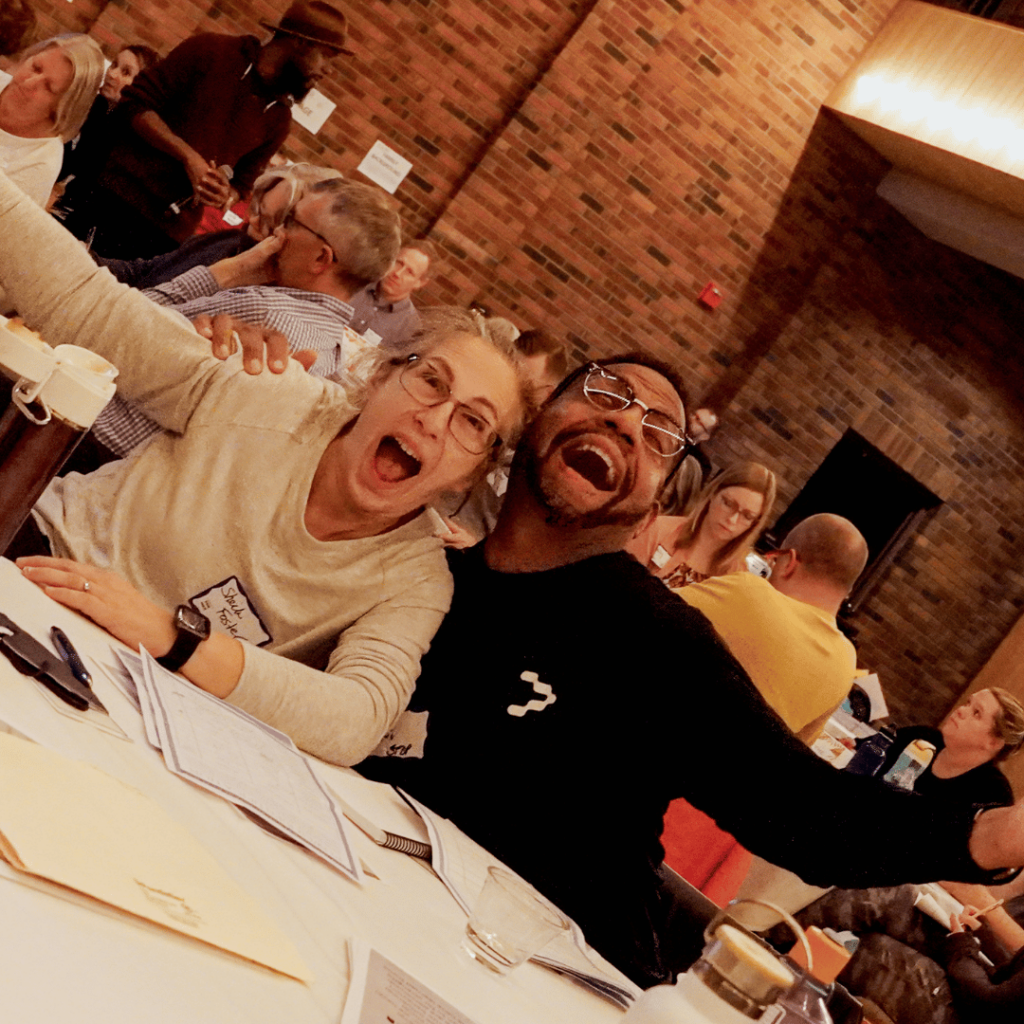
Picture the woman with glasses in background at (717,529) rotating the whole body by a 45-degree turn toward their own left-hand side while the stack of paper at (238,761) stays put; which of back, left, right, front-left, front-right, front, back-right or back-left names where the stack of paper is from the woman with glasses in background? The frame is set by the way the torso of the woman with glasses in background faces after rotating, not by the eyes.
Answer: front-right

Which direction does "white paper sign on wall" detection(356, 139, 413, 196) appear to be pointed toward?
toward the camera

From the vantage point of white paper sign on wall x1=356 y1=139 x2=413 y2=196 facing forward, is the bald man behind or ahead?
ahead

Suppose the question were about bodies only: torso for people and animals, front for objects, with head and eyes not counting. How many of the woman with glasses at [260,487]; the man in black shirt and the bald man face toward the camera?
2

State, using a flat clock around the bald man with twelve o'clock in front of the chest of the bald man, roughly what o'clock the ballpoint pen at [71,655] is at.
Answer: The ballpoint pen is roughly at 8 o'clock from the bald man.

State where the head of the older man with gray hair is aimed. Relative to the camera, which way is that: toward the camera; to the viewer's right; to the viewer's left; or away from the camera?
to the viewer's left

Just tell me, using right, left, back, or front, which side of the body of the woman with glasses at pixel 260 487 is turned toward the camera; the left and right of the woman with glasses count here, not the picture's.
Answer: front

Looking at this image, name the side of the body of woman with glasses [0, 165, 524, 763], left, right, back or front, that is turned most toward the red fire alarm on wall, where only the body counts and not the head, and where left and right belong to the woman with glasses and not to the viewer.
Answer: back

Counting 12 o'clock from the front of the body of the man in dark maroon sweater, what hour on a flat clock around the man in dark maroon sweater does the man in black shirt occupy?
The man in black shirt is roughly at 1 o'clock from the man in dark maroon sweater.

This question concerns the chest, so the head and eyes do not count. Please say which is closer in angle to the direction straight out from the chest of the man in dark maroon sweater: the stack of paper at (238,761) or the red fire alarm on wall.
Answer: the stack of paper

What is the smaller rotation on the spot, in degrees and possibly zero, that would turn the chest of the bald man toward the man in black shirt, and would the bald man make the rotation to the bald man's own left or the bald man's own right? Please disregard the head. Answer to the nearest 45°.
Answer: approximately 135° to the bald man's own left

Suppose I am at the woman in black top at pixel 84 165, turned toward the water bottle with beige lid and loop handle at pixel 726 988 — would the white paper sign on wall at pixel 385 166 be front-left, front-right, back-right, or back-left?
back-left

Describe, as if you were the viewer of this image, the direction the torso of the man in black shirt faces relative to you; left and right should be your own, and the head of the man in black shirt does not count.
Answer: facing the viewer

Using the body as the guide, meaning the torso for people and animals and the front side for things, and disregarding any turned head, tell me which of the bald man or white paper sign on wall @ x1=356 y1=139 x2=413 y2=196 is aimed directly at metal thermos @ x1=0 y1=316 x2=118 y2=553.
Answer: the white paper sign on wall
